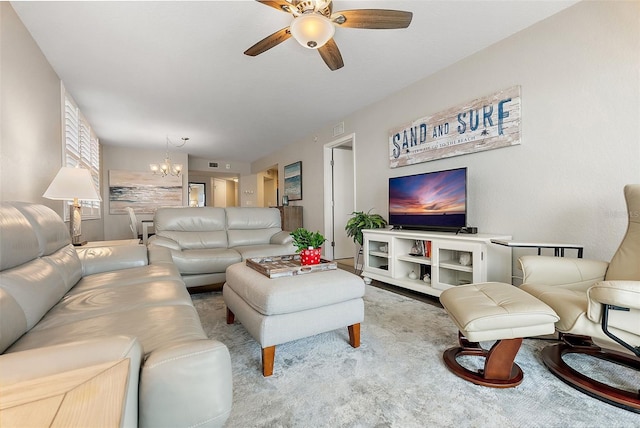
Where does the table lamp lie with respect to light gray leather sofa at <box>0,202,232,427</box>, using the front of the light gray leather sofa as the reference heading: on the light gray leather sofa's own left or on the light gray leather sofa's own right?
on the light gray leather sofa's own left

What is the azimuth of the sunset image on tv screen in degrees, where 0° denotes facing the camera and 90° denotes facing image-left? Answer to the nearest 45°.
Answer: approximately 45°

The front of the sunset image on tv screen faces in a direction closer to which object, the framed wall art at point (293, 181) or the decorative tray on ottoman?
the decorative tray on ottoman

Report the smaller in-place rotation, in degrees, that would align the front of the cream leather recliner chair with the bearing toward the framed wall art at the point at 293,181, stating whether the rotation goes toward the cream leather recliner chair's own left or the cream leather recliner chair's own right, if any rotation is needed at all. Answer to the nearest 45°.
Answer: approximately 45° to the cream leather recliner chair's own right

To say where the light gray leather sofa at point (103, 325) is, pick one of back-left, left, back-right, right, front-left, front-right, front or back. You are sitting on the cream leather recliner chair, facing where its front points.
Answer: front

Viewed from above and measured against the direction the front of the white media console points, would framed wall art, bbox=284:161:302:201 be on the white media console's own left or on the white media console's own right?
on the white media console's own right

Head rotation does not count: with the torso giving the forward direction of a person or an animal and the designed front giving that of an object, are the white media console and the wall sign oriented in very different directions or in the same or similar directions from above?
same or similar directions

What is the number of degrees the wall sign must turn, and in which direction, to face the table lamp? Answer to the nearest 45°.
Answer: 0° — it already faces it

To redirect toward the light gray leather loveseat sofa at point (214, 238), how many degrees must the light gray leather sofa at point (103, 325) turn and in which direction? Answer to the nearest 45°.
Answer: approximately 45° to its left

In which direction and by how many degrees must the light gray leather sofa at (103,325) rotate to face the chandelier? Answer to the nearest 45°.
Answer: approximately 90° to its left

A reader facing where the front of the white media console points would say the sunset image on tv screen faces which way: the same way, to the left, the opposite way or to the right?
the same way

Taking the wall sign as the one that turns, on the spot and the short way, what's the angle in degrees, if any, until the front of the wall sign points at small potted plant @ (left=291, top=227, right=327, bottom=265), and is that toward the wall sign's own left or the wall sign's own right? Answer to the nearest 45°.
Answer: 0° — it already faces it

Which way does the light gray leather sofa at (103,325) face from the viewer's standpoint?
to the viewer's right

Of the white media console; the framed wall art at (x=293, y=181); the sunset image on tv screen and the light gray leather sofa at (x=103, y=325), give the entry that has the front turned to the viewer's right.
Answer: the light gray leather sofa

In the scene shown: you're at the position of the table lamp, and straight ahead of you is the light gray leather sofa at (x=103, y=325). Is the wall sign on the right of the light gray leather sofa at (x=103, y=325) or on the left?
left

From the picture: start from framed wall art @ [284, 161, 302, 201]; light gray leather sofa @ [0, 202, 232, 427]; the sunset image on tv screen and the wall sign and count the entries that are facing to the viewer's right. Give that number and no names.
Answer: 1

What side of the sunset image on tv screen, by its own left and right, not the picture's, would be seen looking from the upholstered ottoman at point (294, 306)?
front

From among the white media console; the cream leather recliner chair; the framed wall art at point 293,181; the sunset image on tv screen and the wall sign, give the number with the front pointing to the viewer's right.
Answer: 0

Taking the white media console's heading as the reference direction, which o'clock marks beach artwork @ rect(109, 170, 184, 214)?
The beach artwork is roughly at 2 o'clock from the white media console.

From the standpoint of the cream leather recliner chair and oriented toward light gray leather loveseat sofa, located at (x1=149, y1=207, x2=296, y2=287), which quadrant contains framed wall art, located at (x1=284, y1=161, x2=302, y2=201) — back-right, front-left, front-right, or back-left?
front-right
